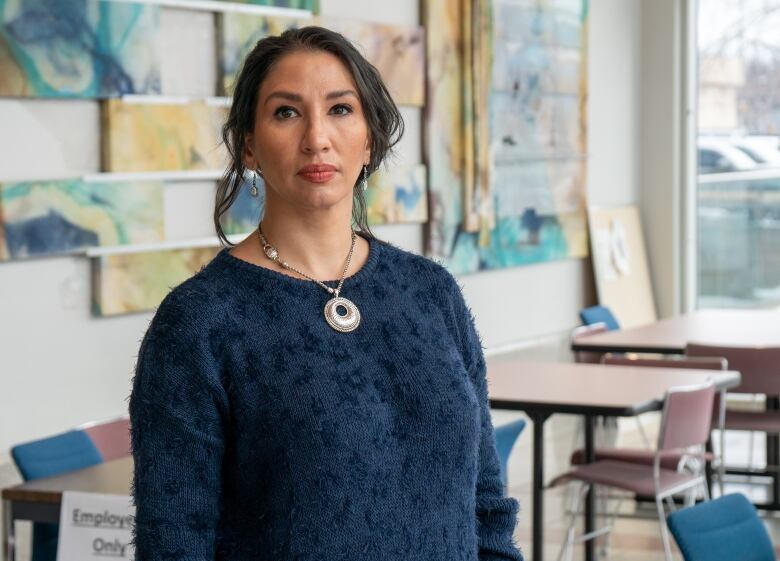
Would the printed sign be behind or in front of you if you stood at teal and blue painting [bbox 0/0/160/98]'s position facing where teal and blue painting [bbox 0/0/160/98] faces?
in front

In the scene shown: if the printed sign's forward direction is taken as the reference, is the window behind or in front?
behind

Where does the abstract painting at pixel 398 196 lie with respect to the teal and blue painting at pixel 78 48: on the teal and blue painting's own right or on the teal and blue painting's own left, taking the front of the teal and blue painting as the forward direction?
on the teal and blue painting's own left

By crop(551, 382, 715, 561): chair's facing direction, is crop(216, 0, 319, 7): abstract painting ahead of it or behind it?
ahead

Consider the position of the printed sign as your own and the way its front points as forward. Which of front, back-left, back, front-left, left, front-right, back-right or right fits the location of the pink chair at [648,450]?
back-left

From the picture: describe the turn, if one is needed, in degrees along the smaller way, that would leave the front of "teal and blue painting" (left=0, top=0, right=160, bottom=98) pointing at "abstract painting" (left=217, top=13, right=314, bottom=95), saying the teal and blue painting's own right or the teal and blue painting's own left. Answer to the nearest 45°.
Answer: approximately 90° to the teal and blue painting's own left

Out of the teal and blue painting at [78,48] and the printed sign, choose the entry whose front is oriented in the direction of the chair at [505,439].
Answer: the teal and blue painting

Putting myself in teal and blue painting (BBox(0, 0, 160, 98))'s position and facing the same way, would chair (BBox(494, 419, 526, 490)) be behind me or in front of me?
in front

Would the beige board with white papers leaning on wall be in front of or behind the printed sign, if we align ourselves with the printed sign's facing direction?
behind

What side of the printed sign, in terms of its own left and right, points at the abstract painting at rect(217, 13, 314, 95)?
back

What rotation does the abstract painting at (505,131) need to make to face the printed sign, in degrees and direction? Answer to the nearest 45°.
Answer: approximately 45° to its right

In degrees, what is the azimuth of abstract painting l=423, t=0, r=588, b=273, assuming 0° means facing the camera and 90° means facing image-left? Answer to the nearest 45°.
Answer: approximately 315°

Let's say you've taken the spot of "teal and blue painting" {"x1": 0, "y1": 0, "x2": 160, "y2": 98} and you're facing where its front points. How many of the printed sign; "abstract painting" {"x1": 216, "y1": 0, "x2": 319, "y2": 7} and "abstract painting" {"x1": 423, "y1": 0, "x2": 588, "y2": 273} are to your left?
2

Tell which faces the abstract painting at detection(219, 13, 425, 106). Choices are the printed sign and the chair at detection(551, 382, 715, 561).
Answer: the chair

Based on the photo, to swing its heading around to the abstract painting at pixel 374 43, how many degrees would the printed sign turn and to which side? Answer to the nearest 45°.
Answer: approximately 135° to its left
